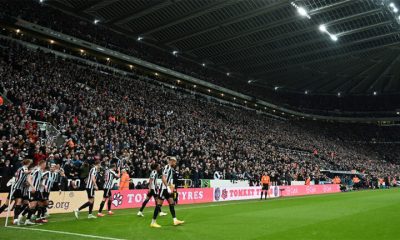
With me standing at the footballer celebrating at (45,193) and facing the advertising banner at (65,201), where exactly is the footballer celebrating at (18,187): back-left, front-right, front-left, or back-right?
back-left

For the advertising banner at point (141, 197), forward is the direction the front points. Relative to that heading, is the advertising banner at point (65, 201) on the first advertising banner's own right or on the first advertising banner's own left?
on the first advertising banner's own right

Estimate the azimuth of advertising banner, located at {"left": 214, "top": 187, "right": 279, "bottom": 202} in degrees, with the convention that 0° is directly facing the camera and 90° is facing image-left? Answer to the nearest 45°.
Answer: approximately 315°

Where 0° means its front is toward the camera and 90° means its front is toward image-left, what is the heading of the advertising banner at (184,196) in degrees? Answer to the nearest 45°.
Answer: approximately 315°

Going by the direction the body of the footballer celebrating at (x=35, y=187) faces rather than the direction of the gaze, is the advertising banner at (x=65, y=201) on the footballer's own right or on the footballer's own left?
on the footballer's own left

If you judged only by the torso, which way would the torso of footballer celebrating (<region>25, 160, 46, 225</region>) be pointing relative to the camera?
to the viewer's right

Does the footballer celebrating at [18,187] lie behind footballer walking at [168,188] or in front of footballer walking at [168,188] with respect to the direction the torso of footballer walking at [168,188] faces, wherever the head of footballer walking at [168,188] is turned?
behind

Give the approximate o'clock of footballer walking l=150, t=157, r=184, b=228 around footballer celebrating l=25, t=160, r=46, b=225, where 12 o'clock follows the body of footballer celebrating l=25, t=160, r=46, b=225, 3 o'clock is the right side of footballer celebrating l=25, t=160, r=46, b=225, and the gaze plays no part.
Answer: footballer walking l=150, t=157, r=184, b=228 is roughly at 1 o'clock from footballer celebrating l=25, t=160, r=46, b=225.

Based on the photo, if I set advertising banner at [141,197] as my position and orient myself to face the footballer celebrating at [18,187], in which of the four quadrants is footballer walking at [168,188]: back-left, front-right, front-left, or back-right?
front-left

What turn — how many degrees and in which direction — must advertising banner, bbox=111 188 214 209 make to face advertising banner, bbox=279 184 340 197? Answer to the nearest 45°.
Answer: approximately 90° to its left

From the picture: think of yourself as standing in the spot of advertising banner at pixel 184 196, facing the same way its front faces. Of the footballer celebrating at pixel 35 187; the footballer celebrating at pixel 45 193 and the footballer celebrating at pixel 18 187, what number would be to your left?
0

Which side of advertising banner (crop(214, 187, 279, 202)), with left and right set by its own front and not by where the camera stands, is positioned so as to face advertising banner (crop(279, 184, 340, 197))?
left

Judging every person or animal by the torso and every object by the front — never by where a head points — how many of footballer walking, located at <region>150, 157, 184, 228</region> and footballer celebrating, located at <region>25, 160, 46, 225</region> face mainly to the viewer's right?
2

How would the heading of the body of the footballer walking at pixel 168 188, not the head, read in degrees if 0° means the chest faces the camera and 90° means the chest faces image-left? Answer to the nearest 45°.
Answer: approximately 270°

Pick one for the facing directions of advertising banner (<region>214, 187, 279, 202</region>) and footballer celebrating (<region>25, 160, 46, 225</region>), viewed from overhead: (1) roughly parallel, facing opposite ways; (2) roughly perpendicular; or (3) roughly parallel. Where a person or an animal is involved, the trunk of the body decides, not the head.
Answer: roughly perpendicular
